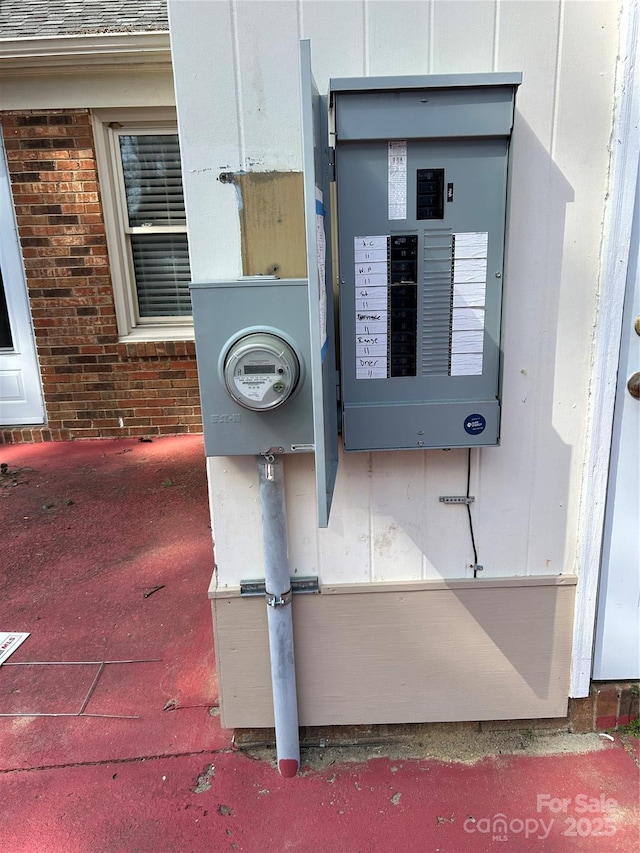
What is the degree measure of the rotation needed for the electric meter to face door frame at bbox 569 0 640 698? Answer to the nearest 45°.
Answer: approximately 90° to its left

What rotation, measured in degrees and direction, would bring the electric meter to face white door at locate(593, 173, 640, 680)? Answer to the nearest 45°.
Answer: approximately 90° to its left

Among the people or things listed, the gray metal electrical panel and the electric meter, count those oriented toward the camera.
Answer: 2

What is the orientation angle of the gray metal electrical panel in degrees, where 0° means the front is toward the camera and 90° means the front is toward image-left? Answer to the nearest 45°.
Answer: approximately 0°

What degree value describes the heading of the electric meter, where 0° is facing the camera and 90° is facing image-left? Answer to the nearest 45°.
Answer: approximately 0°

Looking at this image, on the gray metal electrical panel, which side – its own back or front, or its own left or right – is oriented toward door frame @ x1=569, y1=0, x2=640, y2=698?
left
